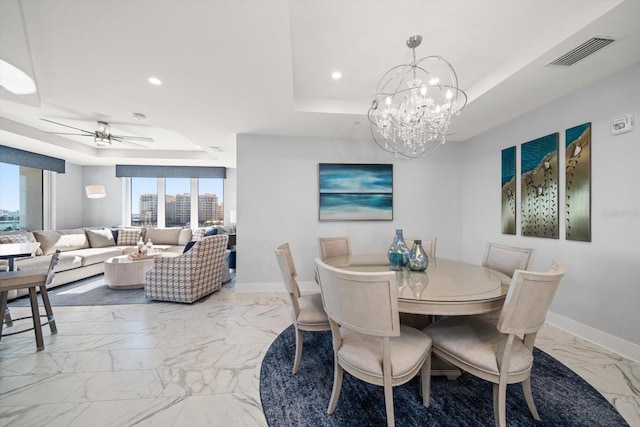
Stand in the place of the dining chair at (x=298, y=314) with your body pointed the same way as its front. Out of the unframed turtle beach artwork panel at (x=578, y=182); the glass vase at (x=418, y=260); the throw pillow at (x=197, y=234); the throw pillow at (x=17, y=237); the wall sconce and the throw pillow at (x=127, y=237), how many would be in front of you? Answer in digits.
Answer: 2

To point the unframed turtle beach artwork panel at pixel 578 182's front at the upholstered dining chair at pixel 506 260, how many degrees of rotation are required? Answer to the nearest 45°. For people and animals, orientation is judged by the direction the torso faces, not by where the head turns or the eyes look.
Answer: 0° — it already faces it

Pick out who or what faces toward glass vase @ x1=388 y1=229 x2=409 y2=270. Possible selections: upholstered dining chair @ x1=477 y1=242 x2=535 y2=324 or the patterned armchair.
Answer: the upholstered dining chair

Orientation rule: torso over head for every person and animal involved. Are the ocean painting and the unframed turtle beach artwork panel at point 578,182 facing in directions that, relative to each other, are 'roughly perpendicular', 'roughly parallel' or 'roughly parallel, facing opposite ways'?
roughly perpendicular

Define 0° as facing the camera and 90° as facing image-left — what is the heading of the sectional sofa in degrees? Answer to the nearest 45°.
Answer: approximately 315°

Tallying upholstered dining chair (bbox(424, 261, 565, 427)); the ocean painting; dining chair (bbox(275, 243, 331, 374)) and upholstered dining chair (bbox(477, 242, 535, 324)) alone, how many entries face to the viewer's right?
1

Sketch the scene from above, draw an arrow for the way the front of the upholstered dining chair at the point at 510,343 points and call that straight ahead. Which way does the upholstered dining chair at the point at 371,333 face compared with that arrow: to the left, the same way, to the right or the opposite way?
to the right

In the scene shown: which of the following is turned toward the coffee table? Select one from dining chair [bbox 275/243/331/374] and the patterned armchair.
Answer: the patterned armchair

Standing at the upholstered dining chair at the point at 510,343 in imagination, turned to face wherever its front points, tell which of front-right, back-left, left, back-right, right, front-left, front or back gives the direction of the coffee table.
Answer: front-left

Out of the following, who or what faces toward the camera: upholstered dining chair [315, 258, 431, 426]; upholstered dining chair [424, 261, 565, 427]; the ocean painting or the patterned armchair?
the ocean painting

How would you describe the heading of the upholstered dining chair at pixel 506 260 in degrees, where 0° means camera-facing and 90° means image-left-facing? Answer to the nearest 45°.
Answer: approximately 45°

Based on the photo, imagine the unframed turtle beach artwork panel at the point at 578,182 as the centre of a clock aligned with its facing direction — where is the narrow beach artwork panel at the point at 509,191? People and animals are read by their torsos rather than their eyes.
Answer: the narrow beach artwork panel at the point at 509,191 is roughly at 3 o'clock from the unframed turtle beach artwork panel at the point at 578,182.

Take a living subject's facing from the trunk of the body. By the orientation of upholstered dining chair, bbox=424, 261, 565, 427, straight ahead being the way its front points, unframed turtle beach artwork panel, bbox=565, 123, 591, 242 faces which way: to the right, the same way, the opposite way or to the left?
to the left

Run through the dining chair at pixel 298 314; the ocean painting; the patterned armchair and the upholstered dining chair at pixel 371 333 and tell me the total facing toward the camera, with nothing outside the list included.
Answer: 1

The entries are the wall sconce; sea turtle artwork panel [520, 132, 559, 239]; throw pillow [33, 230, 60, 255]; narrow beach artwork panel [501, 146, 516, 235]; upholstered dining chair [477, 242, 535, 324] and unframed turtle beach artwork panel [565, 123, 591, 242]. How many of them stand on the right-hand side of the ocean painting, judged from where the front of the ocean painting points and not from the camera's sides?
2

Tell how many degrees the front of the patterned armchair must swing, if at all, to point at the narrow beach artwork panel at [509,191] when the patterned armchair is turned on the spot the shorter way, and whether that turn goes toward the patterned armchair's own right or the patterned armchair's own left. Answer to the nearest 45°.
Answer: approximately 180°

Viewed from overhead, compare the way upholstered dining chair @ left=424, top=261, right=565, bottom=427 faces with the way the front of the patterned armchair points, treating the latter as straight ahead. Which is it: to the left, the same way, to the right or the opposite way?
to the right

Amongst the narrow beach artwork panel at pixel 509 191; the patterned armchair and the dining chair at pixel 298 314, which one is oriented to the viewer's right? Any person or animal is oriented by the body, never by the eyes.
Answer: the dining chair

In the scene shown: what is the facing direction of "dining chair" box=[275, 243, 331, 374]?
to the viewer's right

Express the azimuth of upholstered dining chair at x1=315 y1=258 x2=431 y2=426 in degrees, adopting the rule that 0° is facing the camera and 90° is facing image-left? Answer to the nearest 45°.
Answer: approximately 225°

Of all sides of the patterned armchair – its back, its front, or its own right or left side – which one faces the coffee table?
front
